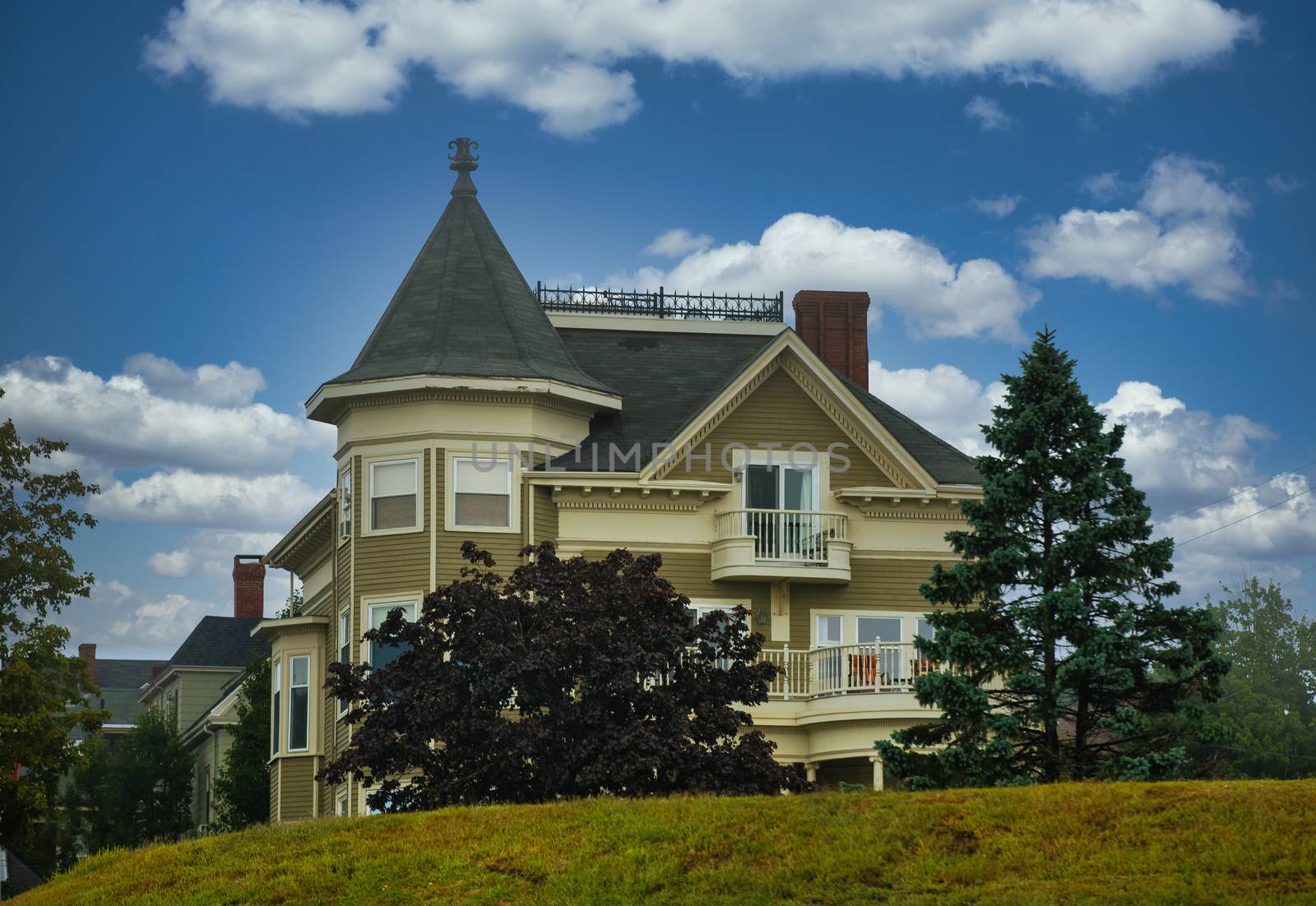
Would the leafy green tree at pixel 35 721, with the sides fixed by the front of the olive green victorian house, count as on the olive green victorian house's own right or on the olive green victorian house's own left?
on the olive green victorian house's own right

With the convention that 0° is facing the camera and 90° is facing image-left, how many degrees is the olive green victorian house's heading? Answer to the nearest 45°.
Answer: approximately 0°

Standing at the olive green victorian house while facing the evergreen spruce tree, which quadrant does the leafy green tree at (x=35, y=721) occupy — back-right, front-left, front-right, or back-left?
back-right

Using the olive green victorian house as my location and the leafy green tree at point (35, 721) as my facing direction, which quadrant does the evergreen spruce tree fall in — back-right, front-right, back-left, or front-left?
back-left

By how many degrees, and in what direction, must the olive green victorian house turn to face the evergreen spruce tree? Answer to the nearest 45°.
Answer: approximately 45° to its left
